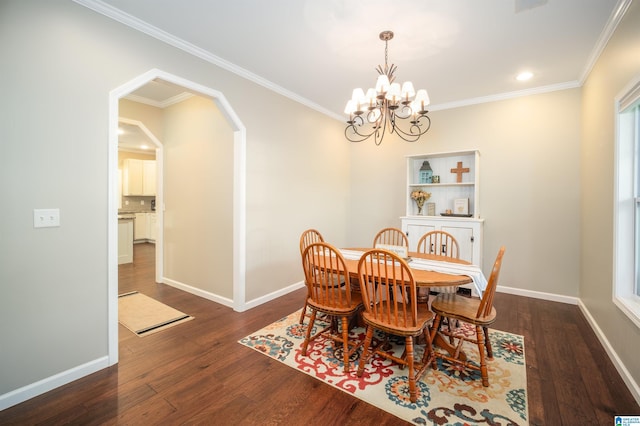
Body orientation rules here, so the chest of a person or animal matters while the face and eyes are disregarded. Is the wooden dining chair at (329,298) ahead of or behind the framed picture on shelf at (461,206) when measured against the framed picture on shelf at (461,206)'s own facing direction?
ahead

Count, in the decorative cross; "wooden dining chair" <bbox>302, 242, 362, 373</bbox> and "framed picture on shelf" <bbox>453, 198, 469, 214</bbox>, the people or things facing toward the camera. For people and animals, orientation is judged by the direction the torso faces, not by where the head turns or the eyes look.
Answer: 2

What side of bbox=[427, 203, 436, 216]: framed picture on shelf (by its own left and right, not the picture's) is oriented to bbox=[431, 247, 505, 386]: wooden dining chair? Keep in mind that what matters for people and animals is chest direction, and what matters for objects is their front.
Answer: front

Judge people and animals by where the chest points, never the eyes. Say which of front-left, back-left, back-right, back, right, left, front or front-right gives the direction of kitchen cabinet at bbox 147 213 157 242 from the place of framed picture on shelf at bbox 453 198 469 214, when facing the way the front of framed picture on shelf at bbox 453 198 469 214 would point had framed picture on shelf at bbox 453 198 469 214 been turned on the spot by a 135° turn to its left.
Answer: back-left

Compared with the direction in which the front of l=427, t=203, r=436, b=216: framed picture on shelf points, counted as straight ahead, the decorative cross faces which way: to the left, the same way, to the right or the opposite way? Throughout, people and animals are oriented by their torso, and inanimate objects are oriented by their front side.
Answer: the same way

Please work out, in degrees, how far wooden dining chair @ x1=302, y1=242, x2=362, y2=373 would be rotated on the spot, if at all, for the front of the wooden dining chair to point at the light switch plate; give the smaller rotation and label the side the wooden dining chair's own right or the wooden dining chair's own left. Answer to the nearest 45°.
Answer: approximately 135° to the wooden dining chair's own left

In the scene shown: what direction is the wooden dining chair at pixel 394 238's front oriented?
toward the camera

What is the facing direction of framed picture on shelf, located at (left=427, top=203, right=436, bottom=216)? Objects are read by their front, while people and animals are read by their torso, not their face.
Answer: toward the camera

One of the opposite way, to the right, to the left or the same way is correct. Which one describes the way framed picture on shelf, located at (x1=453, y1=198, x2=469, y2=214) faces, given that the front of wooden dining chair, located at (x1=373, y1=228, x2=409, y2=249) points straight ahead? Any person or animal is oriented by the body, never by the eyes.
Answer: the same way

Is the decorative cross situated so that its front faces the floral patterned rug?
yes

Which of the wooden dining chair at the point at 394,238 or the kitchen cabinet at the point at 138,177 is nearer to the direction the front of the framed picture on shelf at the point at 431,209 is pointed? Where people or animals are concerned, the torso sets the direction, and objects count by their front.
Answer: the wooden dining chair

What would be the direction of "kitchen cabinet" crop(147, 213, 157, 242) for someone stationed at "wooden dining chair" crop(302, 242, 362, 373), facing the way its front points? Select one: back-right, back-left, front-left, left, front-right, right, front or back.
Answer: left

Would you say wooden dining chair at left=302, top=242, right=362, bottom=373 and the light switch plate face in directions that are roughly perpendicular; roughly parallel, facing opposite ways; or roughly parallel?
roughly perpendicular

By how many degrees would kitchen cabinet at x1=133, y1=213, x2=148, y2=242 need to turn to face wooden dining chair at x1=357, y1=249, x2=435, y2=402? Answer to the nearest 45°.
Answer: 0° — it already faces it

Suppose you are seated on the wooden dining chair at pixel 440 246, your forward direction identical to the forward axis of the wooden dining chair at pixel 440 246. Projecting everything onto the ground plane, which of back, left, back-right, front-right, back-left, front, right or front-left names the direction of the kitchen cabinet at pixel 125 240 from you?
right

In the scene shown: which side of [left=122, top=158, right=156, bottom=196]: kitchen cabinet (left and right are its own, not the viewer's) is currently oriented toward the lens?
front

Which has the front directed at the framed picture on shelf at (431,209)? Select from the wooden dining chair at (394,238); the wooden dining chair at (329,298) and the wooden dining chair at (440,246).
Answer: the wooden dining chair at (329,298)

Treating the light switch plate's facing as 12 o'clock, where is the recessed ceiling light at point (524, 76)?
The recessed ceiling light is roughly at 10 o'clock from the light switch plate.

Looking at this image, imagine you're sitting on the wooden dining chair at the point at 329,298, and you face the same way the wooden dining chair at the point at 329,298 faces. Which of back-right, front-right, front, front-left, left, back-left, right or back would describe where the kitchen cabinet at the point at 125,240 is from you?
left
